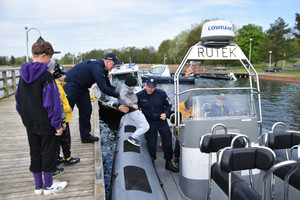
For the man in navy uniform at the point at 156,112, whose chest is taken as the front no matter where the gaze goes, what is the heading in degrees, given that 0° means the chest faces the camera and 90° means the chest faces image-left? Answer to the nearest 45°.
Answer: approximately 0°

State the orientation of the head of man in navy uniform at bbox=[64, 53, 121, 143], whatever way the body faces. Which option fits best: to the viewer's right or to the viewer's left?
to the viewer's right

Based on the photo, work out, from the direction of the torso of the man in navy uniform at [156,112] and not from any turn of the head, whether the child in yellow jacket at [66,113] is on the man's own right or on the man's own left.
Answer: on the man's own right

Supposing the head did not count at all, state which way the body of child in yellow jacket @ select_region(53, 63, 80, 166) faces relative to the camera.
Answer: to the viewer's right

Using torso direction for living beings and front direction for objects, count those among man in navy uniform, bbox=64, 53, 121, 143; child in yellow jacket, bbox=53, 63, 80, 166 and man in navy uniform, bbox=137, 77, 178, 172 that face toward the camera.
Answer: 1

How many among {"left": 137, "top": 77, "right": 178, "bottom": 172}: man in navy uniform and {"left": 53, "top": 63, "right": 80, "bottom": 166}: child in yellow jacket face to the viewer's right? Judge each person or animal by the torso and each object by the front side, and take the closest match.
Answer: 1

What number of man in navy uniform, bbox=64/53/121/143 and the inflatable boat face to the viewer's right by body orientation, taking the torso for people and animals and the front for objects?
1

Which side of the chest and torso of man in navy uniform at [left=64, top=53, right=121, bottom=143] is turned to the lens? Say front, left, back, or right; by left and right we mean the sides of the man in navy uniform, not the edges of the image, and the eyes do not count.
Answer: right

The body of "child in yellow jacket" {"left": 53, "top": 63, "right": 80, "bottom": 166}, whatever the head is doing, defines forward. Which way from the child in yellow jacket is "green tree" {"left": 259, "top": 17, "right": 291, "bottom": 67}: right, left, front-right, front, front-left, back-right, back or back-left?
front-left
